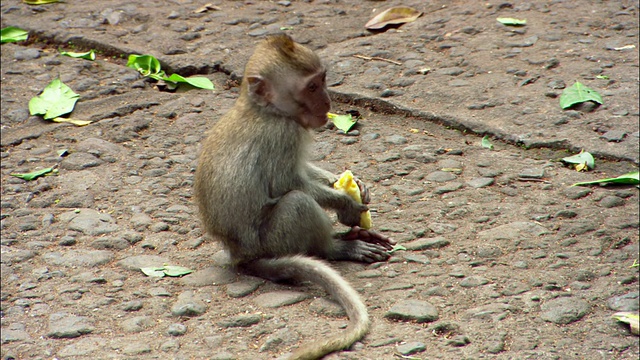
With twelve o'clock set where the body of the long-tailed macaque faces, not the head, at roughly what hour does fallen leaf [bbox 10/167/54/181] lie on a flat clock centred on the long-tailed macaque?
The fallen leaf is roughly at 7 o'clock from the long-tailed macaque.

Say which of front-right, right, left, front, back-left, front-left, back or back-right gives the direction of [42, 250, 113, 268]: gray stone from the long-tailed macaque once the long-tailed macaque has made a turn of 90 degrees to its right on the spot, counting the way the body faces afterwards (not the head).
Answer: right

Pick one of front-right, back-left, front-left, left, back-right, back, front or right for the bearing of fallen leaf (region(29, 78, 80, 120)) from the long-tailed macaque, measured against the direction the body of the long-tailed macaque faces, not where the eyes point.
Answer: back-left

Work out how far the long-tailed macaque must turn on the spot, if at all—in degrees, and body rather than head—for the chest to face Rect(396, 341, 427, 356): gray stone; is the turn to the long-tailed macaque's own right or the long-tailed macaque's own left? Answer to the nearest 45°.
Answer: approximately 45° to the long-tailed macaque's own right

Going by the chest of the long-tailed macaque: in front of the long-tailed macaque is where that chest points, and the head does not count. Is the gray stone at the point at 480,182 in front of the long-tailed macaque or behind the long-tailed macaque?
in front

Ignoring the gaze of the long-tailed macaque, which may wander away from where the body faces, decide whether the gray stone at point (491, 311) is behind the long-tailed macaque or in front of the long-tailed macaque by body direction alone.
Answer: in front

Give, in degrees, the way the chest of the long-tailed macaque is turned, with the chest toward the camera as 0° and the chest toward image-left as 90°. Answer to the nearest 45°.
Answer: approximately 270°

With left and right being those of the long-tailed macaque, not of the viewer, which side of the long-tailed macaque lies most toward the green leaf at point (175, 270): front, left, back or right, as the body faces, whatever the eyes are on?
back

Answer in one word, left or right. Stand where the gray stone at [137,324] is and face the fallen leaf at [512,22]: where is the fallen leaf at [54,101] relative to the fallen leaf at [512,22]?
left

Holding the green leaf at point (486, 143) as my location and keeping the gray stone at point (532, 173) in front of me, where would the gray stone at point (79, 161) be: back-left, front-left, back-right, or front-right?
back-right

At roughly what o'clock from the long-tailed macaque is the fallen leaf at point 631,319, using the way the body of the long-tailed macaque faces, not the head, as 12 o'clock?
The fallen leaf is roughly at 1 o'clock from the long-tailed macaque.

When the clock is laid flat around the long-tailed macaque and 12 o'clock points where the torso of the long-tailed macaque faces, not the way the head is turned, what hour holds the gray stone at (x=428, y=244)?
The gray stone is roughly at 12 o'clock from the long-tailed macaque.

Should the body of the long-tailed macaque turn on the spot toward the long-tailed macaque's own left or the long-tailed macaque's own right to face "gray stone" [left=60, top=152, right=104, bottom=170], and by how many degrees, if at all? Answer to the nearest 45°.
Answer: approximately 135° to the long-tailed macaque's own left

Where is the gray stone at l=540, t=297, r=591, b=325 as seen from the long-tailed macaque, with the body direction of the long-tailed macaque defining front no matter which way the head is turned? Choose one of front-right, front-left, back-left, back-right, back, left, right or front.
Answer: front-right

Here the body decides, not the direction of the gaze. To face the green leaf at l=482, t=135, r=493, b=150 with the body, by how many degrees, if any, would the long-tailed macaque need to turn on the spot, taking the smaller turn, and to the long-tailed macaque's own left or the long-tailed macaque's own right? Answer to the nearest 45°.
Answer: approximately 45° to the long-tailed macaque's own left

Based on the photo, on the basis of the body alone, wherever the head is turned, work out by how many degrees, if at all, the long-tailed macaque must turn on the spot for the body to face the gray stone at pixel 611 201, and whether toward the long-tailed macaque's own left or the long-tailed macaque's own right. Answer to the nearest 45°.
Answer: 0° — it already faces it
